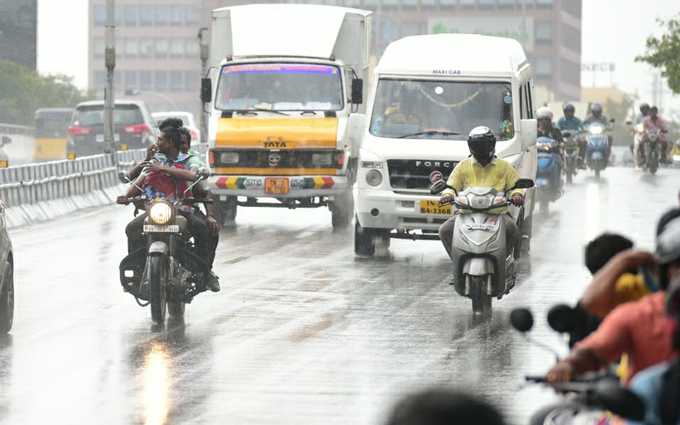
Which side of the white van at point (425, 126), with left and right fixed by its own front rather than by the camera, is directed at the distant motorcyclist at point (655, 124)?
back

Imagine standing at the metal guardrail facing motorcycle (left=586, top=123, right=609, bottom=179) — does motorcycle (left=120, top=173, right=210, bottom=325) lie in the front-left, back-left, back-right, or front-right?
back-right

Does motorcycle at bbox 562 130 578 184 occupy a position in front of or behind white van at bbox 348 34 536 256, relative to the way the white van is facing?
behind

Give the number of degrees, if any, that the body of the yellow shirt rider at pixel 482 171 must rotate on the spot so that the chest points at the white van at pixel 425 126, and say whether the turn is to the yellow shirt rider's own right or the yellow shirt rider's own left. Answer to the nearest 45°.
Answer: approximately 180°

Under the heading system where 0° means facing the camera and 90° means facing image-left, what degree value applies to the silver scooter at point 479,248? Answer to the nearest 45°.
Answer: approximately 0°

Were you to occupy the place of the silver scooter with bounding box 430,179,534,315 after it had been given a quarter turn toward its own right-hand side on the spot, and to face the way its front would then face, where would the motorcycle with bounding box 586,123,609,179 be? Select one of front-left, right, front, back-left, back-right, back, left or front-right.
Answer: right

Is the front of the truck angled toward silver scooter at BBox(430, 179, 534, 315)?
yes
